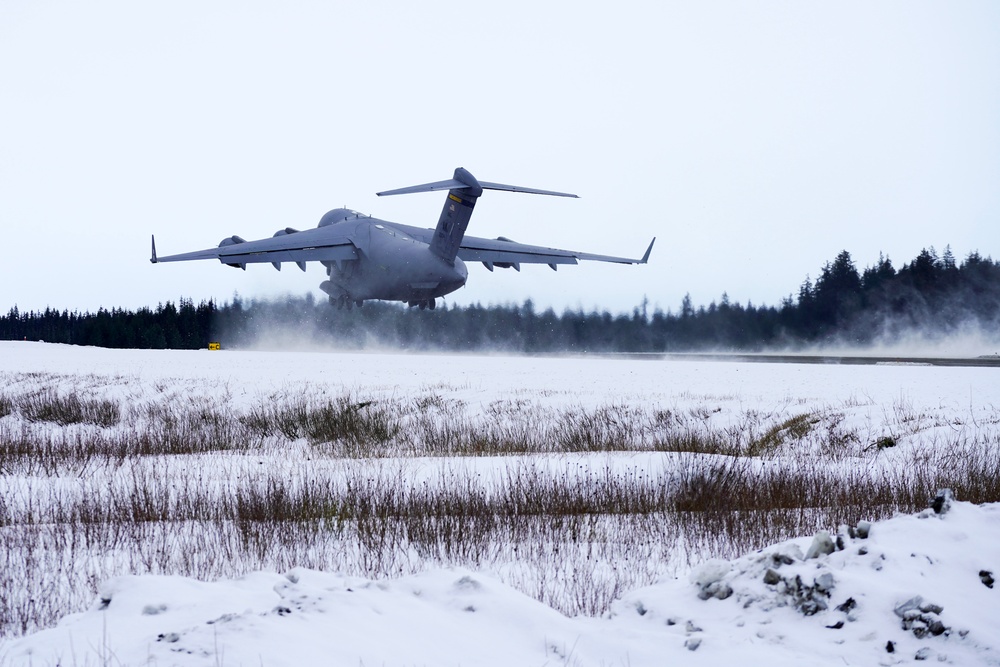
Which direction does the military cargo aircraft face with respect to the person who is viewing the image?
facing away from the viewer and to the left of the viewer
